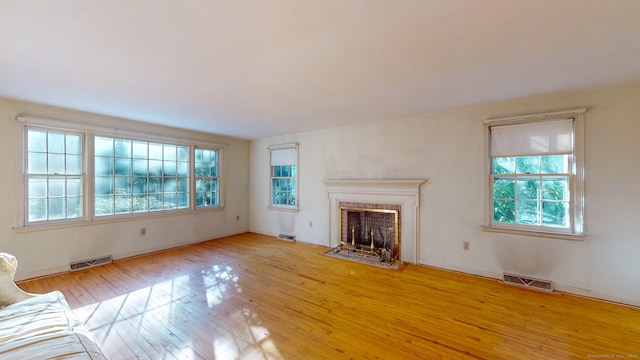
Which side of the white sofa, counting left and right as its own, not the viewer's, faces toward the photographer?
right

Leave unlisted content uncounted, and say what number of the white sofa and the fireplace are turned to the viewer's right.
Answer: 1

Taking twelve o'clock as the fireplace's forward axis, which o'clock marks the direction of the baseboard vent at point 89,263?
The baseboard vent is roughly at 1 o'clock from the fireplace.

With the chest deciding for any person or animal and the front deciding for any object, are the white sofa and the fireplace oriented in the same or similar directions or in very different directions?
very different directions

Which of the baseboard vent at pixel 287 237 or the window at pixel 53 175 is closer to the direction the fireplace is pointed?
the window

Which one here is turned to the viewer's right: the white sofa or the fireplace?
the white sofa
